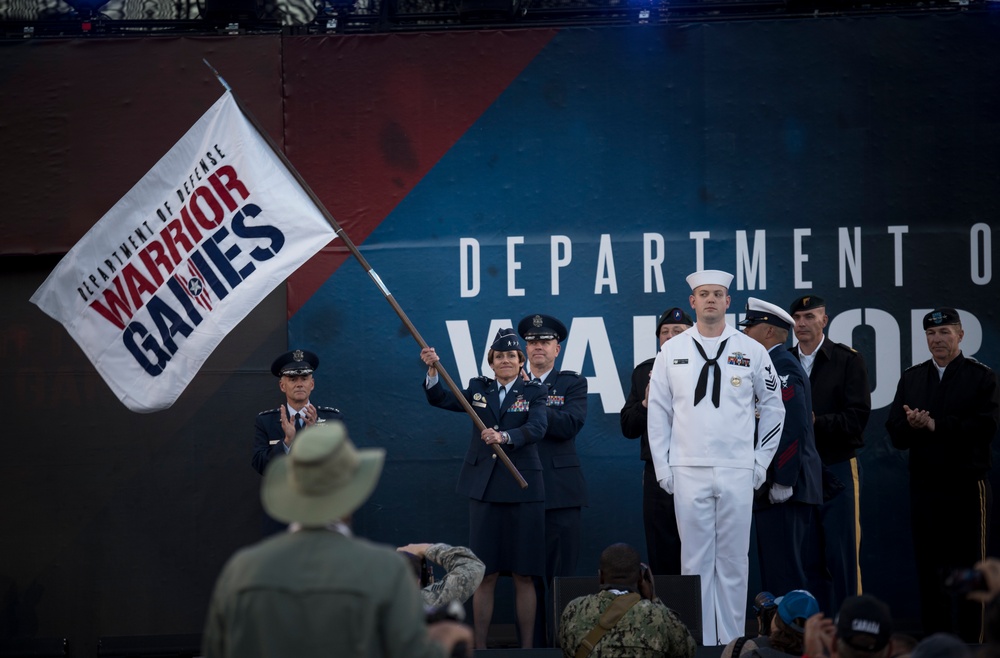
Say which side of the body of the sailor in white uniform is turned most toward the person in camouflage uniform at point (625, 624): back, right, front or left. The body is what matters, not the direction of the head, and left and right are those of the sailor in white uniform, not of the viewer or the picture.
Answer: front

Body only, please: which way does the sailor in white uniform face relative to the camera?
toward the camera

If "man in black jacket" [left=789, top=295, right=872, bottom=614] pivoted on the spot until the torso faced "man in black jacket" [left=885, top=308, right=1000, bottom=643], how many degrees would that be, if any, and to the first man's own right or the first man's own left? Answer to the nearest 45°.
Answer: approximately 135° to the first man's own left

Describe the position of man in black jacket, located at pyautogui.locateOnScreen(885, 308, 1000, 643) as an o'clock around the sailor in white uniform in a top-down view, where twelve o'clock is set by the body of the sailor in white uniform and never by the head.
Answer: The man in black jacket is roughly at 8 o'clock from the sailor in white uniform.

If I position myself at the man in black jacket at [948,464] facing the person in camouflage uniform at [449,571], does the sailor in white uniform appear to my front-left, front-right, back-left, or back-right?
front-right

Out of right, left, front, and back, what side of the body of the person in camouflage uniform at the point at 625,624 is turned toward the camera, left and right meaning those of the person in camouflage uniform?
back

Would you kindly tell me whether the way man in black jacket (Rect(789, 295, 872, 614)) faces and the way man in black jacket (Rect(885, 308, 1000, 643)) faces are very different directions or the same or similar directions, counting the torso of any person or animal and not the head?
same or similar directions

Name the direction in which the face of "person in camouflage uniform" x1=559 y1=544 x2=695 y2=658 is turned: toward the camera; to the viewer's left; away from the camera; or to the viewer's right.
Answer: away from the camera

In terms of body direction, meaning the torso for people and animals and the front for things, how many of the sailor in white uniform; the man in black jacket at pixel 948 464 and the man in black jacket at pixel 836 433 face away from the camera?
0

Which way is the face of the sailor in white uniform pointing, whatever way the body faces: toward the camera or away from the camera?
toward the camera

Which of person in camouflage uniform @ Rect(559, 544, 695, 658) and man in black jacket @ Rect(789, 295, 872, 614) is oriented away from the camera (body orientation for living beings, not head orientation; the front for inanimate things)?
the person in camouflage uniform

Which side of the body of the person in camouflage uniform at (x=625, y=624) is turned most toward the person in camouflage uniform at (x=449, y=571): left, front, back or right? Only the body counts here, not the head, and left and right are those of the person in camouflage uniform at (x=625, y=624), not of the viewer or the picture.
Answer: left

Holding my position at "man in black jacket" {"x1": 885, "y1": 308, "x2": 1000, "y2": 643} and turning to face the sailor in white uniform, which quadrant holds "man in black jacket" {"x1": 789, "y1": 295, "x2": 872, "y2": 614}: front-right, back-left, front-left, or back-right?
front-right

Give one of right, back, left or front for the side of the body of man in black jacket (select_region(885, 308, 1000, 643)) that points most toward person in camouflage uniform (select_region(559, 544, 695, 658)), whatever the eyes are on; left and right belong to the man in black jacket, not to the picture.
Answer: front

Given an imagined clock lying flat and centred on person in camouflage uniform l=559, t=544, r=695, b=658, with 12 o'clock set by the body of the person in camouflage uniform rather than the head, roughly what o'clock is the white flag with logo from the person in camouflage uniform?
The white flag with logo is roughly at 10 o'clock from the person in camouflage uniform.
